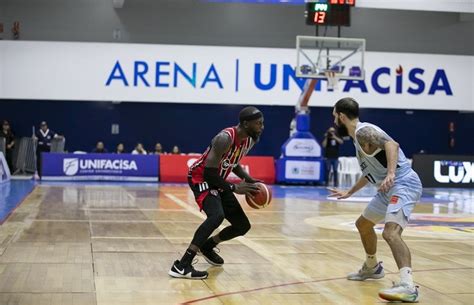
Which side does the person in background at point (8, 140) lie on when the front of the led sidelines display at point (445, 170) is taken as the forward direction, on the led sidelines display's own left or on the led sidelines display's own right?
on the led sidelines display's own right

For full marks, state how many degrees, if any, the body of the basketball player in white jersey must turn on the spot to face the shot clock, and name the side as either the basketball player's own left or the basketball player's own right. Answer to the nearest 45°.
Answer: approximately 90° to the basketball player's own right

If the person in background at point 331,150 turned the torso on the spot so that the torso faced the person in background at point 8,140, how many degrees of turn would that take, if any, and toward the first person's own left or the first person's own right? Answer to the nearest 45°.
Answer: approximately 90° to the first person's own right

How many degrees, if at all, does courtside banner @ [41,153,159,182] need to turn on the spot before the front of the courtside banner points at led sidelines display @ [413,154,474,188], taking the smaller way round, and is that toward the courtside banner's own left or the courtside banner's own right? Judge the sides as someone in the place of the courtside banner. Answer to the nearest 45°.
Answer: approximately 90° to the courtside banner's own left

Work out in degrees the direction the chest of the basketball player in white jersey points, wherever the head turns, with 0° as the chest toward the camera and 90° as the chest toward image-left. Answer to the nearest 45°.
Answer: approximately 90°

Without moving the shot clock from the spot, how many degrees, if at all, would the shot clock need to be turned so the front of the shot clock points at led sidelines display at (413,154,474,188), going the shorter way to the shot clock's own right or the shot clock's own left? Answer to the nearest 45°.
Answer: approximately 135° to the shot clock's own left

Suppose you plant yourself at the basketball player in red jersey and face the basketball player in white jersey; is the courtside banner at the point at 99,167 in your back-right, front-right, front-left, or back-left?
back-left

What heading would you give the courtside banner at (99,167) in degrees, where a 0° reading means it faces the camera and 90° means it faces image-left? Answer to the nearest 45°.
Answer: approximately 0°

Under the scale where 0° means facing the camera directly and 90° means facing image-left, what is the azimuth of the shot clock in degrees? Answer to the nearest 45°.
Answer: approximately 0°

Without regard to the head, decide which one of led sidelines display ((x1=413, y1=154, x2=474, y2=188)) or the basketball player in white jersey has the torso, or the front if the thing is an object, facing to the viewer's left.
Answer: the basketball player in white jersey
